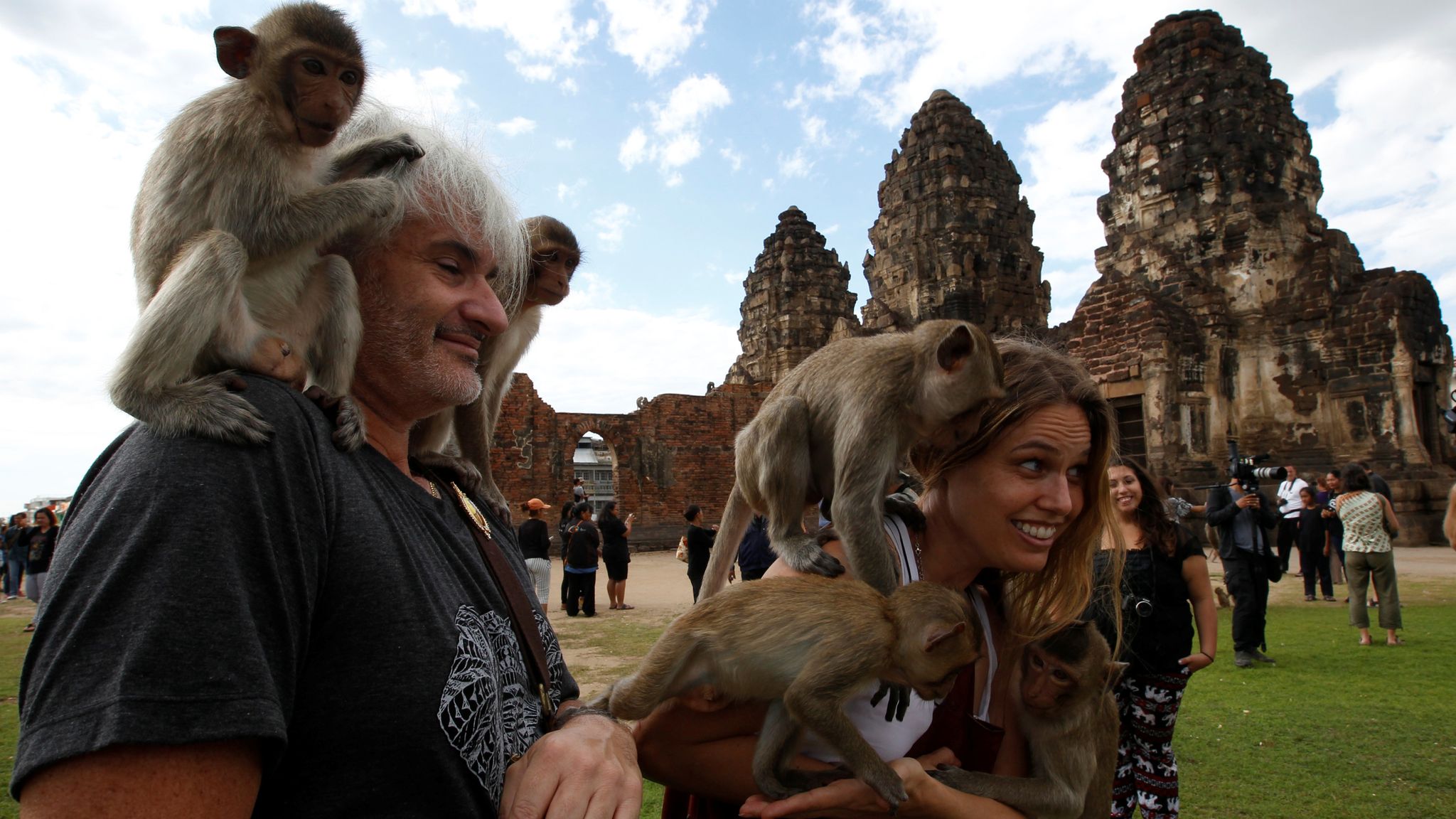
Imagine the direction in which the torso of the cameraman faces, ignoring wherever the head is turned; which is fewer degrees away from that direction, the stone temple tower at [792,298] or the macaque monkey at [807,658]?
the macaque monkey

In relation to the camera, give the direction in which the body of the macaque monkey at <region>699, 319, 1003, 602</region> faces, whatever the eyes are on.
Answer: to the viewer's right

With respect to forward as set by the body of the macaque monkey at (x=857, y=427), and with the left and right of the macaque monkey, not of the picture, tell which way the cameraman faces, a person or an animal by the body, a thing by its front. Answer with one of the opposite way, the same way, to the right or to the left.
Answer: to the right

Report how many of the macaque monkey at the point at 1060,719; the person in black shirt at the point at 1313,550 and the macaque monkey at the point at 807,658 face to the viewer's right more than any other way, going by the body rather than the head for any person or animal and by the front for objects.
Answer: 1

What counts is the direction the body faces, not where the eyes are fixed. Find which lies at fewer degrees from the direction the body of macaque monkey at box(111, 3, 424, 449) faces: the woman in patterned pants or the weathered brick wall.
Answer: the woman in patterned pants

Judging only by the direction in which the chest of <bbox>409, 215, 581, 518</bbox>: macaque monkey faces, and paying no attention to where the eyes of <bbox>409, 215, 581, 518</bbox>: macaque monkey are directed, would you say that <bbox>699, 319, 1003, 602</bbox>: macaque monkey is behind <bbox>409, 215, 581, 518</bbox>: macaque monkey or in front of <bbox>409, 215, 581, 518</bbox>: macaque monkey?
in front

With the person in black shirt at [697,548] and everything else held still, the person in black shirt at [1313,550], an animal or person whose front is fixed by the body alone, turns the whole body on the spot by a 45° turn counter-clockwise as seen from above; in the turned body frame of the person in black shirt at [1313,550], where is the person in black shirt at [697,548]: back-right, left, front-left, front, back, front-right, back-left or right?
right

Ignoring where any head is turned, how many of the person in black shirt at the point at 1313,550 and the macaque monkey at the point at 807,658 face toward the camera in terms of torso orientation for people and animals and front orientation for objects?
1

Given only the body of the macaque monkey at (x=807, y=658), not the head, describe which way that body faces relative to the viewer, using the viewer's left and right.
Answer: facing to the right of the viewer

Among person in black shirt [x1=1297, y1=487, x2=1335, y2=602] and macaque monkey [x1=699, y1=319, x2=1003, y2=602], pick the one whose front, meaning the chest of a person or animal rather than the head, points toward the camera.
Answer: the person in black shirt
